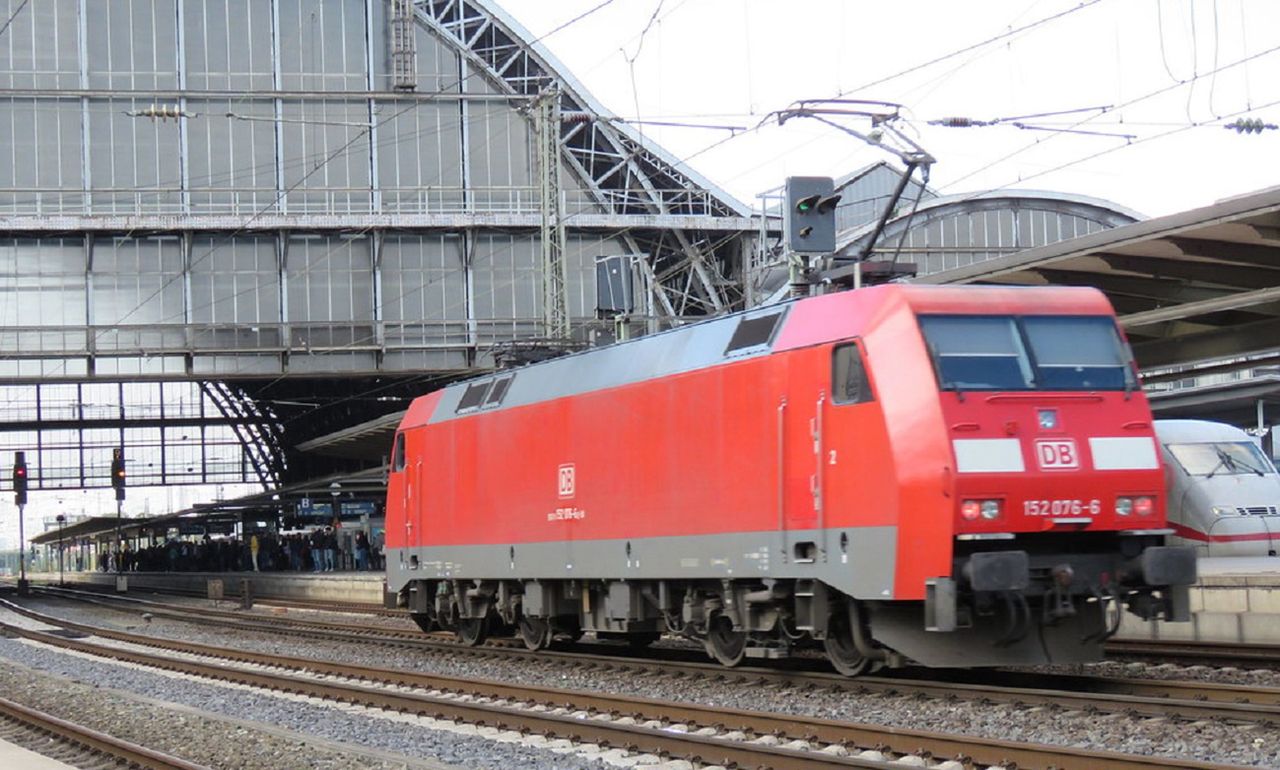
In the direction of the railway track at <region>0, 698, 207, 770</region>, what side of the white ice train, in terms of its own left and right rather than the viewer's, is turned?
right

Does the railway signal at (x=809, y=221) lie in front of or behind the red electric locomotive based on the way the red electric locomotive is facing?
behind

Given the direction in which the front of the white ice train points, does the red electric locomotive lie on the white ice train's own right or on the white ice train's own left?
on the white ice train's own right

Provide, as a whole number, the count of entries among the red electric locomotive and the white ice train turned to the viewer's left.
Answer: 0

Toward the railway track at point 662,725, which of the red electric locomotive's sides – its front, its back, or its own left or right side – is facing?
right

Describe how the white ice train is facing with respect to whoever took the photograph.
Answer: facing the viewer and to the right of the viewer

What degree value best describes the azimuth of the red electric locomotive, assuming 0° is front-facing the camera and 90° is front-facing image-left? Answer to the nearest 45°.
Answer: approximately 315°
